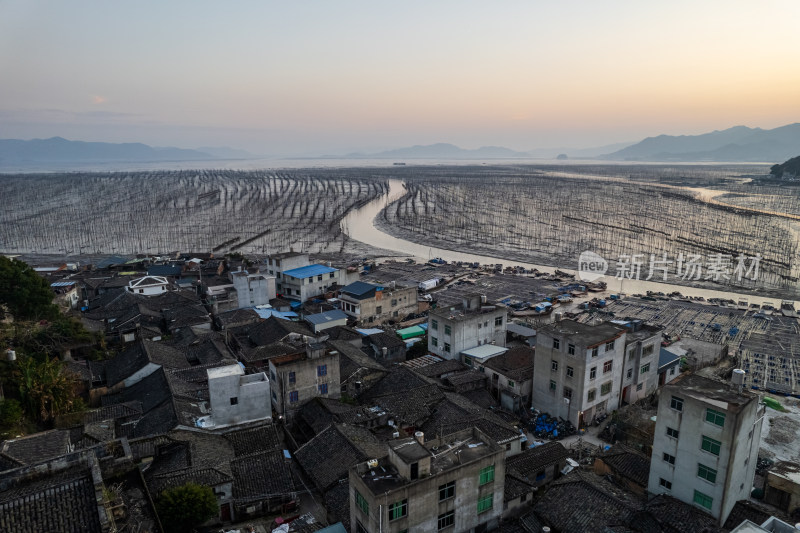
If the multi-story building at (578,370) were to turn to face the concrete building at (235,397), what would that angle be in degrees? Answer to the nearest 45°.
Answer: approximately 90° to its right

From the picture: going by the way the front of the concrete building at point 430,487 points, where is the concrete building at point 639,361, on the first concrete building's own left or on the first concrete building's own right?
on the first concrete building's own left

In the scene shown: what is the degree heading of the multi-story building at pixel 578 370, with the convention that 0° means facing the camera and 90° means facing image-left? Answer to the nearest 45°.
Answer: approximately 315°

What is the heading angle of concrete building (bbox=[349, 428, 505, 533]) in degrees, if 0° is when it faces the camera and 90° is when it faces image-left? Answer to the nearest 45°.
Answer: approximately 315°

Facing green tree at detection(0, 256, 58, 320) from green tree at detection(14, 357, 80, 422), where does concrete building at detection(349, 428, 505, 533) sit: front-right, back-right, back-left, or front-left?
back-right

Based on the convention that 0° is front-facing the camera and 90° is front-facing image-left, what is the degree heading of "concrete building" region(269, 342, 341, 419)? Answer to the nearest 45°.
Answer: approximately 315°

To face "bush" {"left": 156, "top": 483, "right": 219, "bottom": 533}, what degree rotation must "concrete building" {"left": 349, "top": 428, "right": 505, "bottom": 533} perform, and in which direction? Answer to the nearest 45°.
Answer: approximately 135° to its right

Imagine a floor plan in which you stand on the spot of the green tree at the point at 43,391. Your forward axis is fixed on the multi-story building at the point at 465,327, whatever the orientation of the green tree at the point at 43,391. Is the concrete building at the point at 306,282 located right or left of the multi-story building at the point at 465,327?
left

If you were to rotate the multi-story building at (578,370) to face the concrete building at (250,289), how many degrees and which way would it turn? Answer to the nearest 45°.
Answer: approximately 135° to its right
